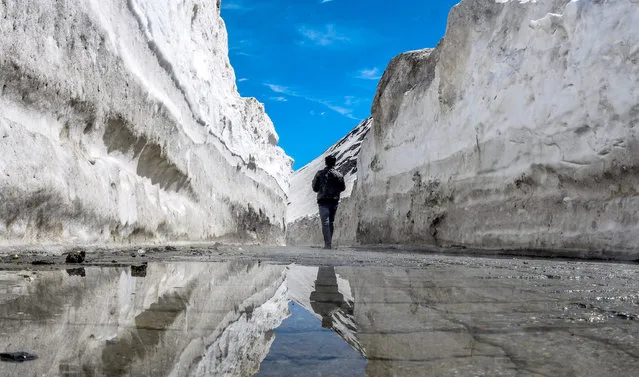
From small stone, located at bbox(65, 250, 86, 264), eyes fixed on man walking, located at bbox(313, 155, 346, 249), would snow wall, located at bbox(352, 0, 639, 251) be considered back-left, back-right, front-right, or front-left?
front-right

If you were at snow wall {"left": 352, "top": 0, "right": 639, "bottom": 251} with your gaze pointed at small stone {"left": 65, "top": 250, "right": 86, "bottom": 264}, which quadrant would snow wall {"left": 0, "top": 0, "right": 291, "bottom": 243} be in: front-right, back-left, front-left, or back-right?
front-right

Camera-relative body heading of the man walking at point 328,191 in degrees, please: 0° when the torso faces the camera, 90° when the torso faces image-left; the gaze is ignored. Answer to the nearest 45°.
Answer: approximately 180°

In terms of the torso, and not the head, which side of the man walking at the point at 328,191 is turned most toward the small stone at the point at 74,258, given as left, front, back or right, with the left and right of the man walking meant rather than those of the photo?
back

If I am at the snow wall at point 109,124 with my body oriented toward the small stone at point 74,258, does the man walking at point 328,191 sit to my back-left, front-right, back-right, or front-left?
back-left
